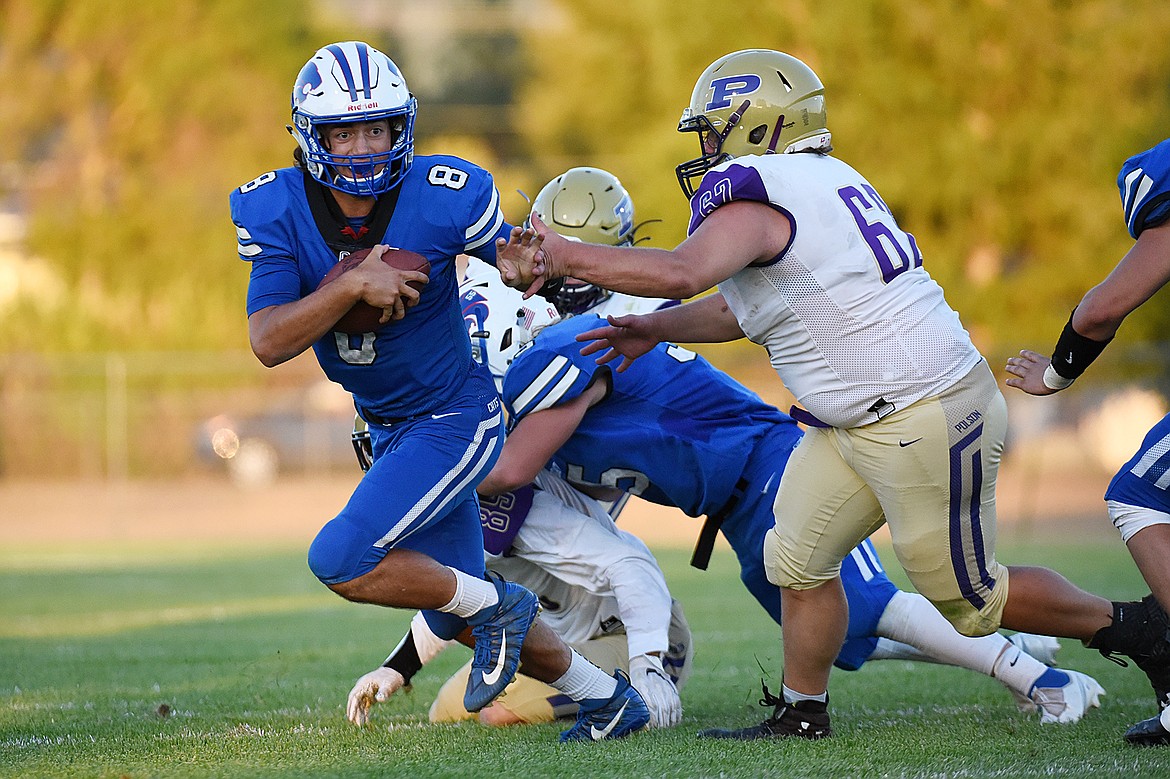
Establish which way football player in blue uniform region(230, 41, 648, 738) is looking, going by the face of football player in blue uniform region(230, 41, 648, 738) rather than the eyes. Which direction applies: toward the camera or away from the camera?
toward the camera

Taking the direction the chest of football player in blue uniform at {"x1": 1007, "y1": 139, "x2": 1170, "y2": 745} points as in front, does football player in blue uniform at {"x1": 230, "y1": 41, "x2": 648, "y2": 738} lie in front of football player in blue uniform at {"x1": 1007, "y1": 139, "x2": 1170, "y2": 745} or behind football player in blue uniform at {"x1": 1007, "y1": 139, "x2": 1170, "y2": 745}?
in front

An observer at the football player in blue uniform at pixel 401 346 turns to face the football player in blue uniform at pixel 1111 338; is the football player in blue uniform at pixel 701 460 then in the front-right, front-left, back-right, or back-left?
front-left

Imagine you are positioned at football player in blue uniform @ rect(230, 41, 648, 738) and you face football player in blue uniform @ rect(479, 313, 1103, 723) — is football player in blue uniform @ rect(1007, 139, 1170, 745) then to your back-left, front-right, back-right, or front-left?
front-right

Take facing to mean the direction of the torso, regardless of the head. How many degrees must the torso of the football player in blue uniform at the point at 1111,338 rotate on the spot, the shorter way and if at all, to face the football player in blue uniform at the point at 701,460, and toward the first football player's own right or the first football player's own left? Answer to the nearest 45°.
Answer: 0° — they already face them

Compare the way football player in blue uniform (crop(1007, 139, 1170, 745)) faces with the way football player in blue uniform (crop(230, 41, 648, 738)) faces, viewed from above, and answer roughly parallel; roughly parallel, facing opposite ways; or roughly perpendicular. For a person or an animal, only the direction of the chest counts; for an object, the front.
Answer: roughly perpendicular

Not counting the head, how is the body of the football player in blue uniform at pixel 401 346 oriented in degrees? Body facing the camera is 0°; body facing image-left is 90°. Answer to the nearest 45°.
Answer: approximately 45°

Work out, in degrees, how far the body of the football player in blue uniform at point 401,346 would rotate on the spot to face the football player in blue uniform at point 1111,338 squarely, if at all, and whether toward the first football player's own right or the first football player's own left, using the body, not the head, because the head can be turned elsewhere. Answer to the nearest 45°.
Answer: approximately 135° to the first football player's own left

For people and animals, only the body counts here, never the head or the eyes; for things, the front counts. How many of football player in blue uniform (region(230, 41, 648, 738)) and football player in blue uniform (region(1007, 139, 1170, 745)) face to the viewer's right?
0

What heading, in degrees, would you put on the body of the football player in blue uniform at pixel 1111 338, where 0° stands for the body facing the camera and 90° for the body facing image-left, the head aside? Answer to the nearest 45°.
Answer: approximately 90°
